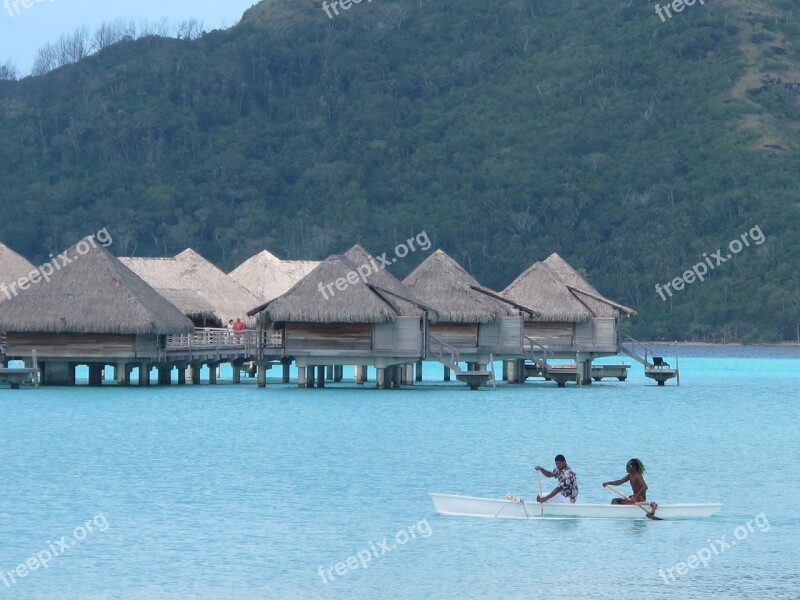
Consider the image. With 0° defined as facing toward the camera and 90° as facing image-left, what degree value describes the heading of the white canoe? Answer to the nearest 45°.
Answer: approximately 90°
